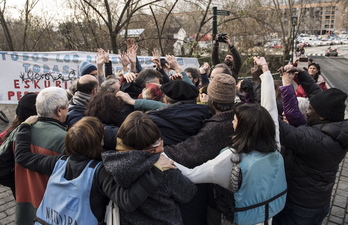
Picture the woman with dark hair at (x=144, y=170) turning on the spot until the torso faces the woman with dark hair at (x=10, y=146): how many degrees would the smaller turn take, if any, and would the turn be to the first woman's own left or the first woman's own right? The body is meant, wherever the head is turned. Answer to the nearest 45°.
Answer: approximately 45° to the first woman's own left

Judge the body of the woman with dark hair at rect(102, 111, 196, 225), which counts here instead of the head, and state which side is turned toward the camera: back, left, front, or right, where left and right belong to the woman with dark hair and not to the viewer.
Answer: back

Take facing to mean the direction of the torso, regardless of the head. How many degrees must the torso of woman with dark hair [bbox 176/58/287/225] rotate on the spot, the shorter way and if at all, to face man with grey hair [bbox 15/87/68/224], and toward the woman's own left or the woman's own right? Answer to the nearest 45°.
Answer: approximately 45° to the woman's own left

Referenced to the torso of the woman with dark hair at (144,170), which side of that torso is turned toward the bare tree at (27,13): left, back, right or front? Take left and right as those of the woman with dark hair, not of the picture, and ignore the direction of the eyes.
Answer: front

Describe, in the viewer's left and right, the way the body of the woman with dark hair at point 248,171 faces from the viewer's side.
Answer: facing away from the viewer and to the left of the viewer

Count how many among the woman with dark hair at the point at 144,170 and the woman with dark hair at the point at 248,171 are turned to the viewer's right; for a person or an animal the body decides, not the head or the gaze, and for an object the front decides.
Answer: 0

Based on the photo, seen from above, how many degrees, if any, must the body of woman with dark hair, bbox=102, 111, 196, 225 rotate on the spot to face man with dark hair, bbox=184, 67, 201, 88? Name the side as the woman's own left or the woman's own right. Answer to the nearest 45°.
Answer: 0° — they already face them

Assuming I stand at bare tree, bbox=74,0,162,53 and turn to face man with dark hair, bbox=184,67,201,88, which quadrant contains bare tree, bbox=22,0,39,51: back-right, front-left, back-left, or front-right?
back-right

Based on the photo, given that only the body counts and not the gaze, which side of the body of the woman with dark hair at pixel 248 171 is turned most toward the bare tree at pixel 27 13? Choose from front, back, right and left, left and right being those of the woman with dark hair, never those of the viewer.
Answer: front

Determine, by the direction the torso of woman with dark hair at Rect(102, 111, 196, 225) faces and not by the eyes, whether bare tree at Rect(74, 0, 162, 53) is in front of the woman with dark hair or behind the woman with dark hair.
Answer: in front

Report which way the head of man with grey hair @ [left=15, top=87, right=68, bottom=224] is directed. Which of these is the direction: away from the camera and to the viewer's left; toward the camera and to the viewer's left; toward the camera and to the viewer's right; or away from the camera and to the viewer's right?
away from the camera and to the viewer's right

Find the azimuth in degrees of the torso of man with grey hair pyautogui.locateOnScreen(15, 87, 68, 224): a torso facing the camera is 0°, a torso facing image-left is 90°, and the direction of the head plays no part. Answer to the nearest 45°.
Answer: approximately 225°

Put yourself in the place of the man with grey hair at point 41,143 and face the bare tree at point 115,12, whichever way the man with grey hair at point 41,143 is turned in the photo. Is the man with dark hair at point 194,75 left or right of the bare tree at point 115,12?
right

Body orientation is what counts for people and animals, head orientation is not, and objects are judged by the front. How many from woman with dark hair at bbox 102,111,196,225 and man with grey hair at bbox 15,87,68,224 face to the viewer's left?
0
